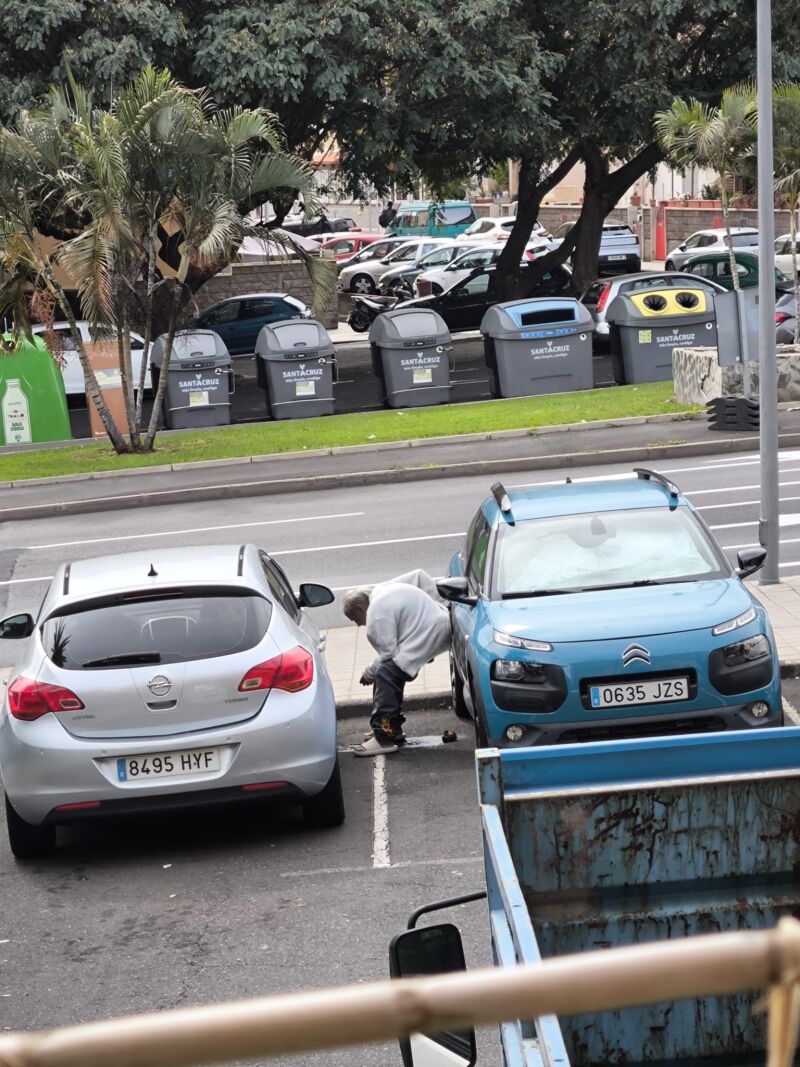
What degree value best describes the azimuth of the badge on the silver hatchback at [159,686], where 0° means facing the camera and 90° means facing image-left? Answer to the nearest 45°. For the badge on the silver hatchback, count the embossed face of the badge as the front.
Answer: approximately 0°

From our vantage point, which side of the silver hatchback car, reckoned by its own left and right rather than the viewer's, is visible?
back

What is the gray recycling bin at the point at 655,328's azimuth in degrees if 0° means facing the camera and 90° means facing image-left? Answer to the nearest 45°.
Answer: approximately 0°

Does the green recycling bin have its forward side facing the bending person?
yes

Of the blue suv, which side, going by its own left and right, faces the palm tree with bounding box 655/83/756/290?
back

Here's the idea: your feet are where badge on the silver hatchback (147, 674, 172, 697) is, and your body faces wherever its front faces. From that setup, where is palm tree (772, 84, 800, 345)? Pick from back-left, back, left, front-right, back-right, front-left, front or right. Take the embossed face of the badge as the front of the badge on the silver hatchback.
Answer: back-left

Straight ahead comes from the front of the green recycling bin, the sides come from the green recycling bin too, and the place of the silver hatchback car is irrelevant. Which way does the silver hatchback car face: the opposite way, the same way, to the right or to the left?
the opposite way

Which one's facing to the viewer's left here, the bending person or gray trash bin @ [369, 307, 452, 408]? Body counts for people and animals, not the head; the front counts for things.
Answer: the bending person

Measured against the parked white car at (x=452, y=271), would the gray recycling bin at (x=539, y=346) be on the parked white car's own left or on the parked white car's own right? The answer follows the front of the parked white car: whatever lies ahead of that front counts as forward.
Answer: on the parked white car's own left
